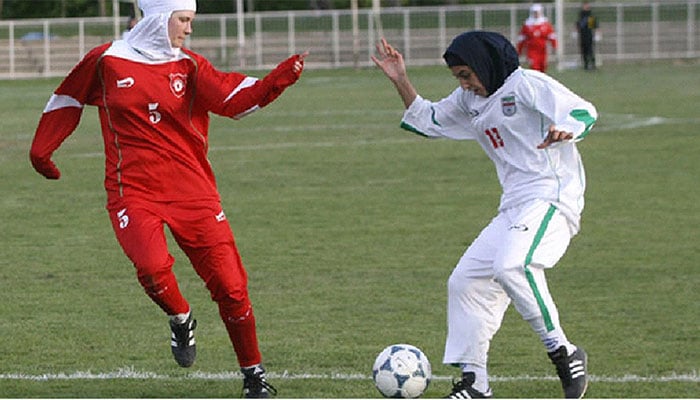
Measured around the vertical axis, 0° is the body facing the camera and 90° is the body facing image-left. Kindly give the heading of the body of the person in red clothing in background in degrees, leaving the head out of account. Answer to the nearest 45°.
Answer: approximately 0°

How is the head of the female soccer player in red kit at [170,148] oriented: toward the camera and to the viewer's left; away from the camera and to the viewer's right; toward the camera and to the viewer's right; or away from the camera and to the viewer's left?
toward the camera and to the viewer's right

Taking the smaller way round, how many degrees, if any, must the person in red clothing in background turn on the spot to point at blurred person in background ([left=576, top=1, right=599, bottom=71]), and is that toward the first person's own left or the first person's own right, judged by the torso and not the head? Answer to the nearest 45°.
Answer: approximately 180°

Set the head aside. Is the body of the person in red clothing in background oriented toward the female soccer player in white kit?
yes

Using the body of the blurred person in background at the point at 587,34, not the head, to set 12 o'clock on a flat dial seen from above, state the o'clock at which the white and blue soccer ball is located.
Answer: The white and blue soccer ball is roughly at 12 o'clock from the blurred person in background.

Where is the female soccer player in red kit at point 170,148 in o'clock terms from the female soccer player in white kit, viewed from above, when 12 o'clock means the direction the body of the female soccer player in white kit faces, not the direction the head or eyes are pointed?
The female soccer player in red kit is roughly at 2 o'clock from the female soccer player in white kit.
